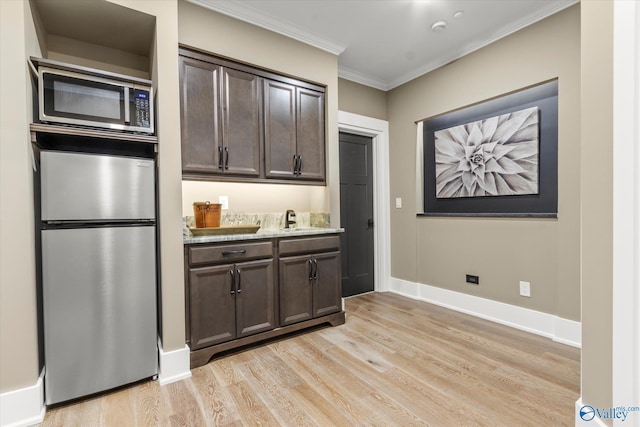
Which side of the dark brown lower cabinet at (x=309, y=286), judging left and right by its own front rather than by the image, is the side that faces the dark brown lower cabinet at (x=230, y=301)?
right

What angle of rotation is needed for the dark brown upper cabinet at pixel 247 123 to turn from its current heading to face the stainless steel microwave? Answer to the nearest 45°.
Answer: approximately 90° to its right

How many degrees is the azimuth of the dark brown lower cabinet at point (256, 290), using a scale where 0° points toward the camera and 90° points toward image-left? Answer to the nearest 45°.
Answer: approximately 315°

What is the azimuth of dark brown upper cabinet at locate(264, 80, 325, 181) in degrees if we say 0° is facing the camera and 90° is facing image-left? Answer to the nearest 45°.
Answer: approximately 315°
